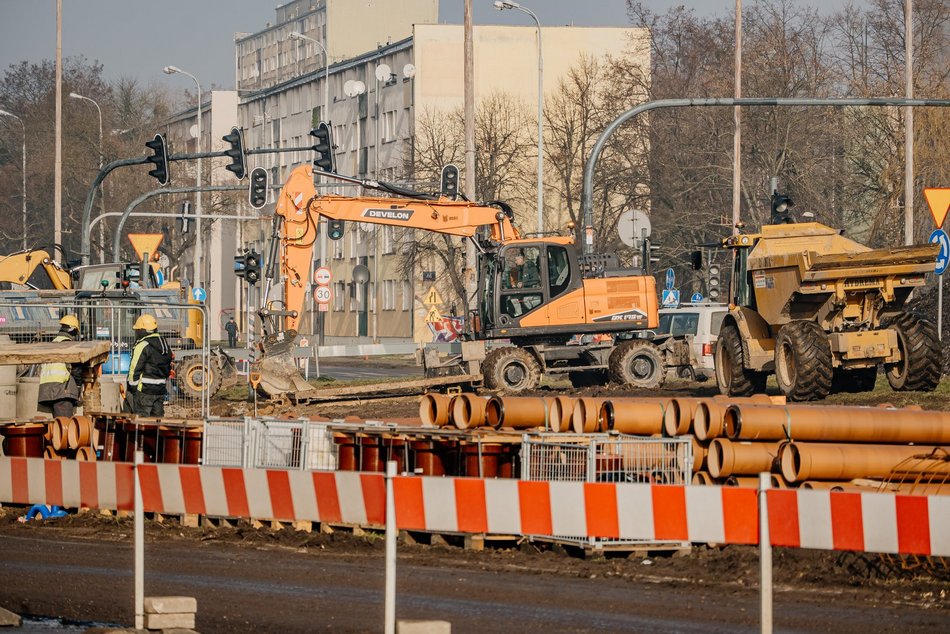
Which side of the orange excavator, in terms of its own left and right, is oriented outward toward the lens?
left

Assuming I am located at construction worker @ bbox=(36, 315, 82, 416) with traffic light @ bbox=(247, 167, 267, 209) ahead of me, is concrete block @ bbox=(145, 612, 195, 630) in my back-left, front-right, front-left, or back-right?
back-right

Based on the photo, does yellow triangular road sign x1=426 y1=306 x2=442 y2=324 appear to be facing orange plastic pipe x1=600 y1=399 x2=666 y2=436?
yes

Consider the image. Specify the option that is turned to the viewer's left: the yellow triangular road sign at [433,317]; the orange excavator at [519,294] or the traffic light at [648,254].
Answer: the orange excavator

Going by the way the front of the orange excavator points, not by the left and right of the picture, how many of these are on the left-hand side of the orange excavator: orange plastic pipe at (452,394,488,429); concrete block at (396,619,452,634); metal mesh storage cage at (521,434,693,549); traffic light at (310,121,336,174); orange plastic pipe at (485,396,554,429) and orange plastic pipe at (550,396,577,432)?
5
